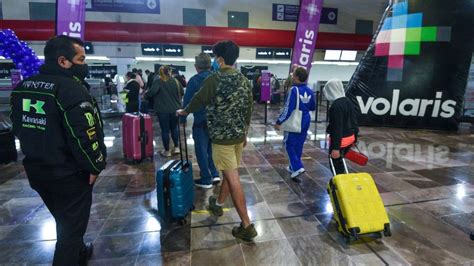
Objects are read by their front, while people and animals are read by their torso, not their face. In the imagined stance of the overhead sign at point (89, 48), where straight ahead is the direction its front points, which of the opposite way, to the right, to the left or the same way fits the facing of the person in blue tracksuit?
the opposite way

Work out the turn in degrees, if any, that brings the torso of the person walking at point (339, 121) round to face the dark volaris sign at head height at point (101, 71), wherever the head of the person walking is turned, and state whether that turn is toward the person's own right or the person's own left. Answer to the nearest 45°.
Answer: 0° — they already face it

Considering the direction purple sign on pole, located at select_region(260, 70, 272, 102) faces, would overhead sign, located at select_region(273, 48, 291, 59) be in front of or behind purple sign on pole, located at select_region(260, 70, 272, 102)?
behind

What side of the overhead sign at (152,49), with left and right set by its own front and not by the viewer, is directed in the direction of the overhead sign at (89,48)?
right

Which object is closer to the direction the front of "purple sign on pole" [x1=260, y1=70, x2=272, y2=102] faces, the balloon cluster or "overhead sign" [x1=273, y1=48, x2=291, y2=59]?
the balloon cluster

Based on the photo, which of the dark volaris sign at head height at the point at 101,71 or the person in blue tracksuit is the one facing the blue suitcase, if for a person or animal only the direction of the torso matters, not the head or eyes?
the dark volaris sign at head height

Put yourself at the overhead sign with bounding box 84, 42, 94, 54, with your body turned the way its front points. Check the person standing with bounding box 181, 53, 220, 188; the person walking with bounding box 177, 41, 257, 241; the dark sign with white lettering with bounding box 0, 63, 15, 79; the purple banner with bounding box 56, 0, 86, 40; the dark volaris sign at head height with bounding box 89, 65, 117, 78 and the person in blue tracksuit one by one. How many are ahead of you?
4

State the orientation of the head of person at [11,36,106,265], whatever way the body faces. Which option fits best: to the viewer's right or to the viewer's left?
to the viewer's right

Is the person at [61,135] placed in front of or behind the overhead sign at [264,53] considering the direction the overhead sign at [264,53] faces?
in front

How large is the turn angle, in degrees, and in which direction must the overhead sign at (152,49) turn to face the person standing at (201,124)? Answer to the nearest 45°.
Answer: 0° — it already faces them
